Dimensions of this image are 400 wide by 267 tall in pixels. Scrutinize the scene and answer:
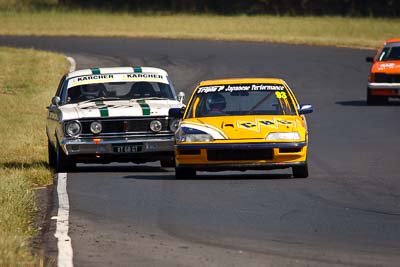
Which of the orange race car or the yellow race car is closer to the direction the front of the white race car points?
the yellow race car

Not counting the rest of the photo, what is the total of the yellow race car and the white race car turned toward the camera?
2

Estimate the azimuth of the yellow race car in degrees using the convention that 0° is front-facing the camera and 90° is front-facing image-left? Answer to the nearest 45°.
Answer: approximately 0°

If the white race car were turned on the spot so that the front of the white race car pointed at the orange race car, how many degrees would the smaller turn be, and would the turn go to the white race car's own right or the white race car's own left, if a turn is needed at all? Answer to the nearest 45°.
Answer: approximately 135° to the white race car's own left

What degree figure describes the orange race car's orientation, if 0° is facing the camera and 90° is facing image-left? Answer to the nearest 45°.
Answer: approximately 0°
